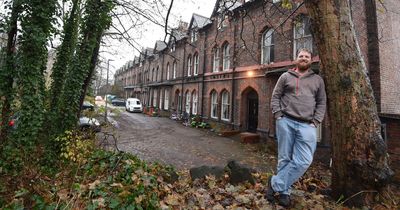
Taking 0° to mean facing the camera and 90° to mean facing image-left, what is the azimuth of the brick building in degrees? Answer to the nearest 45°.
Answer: approximately 45°

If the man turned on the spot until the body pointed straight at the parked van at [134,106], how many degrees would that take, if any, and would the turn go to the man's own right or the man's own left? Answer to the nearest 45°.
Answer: approximately 135° to the man's own right

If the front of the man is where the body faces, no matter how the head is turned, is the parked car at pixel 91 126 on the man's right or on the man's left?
on the man's right

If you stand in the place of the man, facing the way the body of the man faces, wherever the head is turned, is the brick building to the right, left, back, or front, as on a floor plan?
back

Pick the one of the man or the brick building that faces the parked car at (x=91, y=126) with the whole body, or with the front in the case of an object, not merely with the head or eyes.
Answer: the brick building

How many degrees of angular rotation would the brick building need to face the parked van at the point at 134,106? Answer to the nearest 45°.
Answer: approximately 90° to its right

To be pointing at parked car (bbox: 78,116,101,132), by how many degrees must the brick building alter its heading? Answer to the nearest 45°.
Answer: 0° — it already faces it
